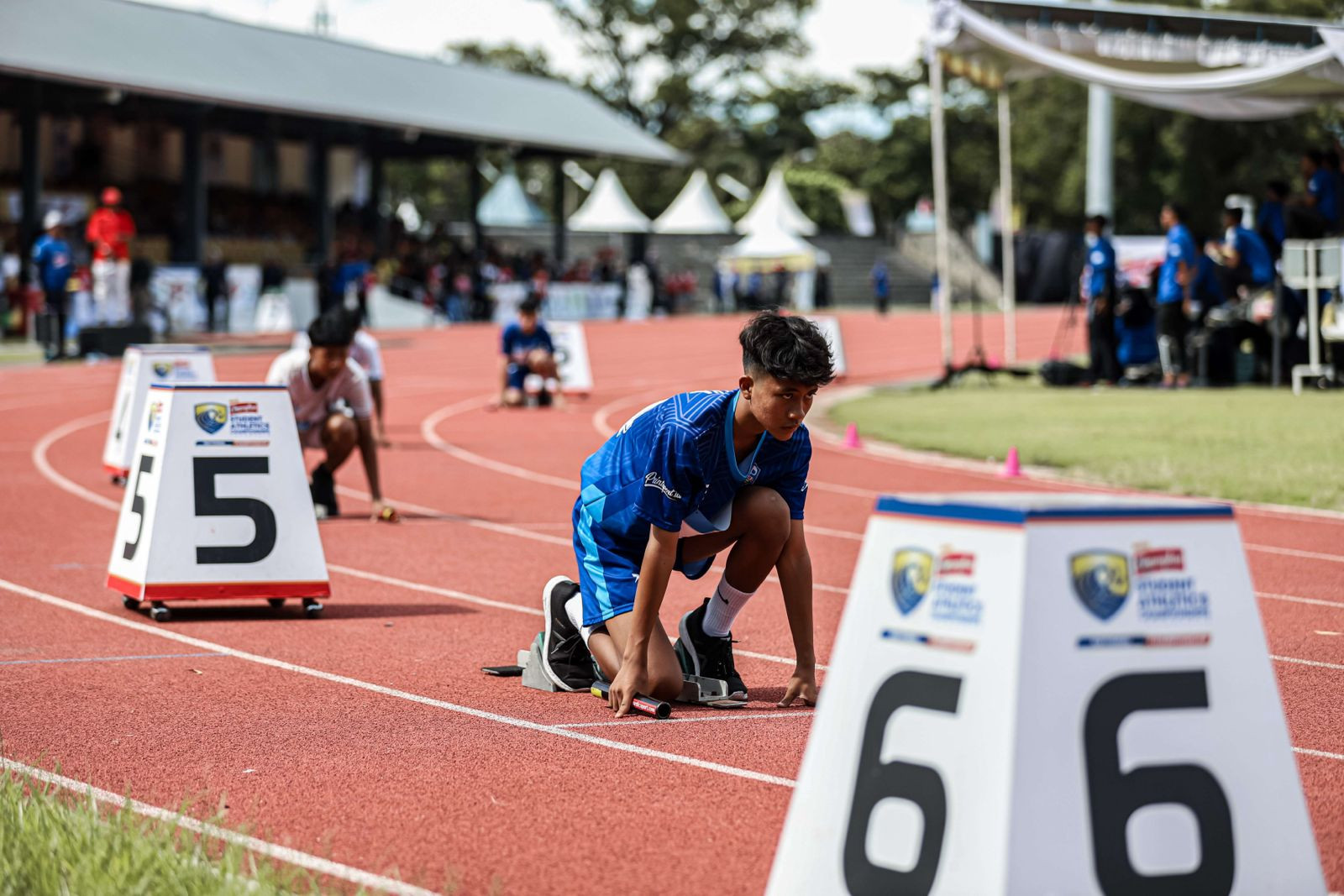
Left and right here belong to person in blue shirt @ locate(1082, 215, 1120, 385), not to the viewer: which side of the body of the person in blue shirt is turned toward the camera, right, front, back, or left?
left

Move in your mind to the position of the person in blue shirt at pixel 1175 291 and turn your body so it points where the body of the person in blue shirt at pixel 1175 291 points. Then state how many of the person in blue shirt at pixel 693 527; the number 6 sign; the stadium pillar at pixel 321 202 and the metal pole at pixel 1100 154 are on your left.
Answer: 2

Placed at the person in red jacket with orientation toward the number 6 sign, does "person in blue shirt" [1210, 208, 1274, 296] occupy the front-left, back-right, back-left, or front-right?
front-left

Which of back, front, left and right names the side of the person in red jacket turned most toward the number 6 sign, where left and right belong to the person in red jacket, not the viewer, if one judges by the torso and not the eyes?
front

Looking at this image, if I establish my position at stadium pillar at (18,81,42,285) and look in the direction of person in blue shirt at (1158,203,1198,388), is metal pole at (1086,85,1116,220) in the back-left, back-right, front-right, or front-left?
front-left

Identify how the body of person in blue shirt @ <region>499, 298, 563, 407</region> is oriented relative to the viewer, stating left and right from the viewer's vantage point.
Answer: facing the viewer

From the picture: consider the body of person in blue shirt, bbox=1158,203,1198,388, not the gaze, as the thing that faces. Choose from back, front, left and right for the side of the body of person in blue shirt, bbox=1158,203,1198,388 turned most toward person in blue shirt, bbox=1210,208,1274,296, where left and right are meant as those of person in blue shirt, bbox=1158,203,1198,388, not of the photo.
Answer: back

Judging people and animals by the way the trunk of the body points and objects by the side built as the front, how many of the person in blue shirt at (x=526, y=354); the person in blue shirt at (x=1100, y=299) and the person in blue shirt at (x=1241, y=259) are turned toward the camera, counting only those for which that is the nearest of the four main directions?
1

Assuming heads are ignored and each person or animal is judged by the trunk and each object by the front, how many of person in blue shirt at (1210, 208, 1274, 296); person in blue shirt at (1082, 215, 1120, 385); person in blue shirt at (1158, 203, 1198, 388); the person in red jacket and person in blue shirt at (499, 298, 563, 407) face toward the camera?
2

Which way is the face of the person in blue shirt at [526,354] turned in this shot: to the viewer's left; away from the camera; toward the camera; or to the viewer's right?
toward the camera

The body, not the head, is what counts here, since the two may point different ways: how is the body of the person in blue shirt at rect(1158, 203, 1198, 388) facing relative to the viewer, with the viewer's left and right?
facing to the left of the viewer

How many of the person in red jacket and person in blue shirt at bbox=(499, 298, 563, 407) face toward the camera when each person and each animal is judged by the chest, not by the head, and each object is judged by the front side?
2

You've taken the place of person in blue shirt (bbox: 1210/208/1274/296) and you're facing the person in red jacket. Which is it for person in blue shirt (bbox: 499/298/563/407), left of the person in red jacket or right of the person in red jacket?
left

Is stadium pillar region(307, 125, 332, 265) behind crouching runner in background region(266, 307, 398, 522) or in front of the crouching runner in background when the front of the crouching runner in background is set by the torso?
behind
